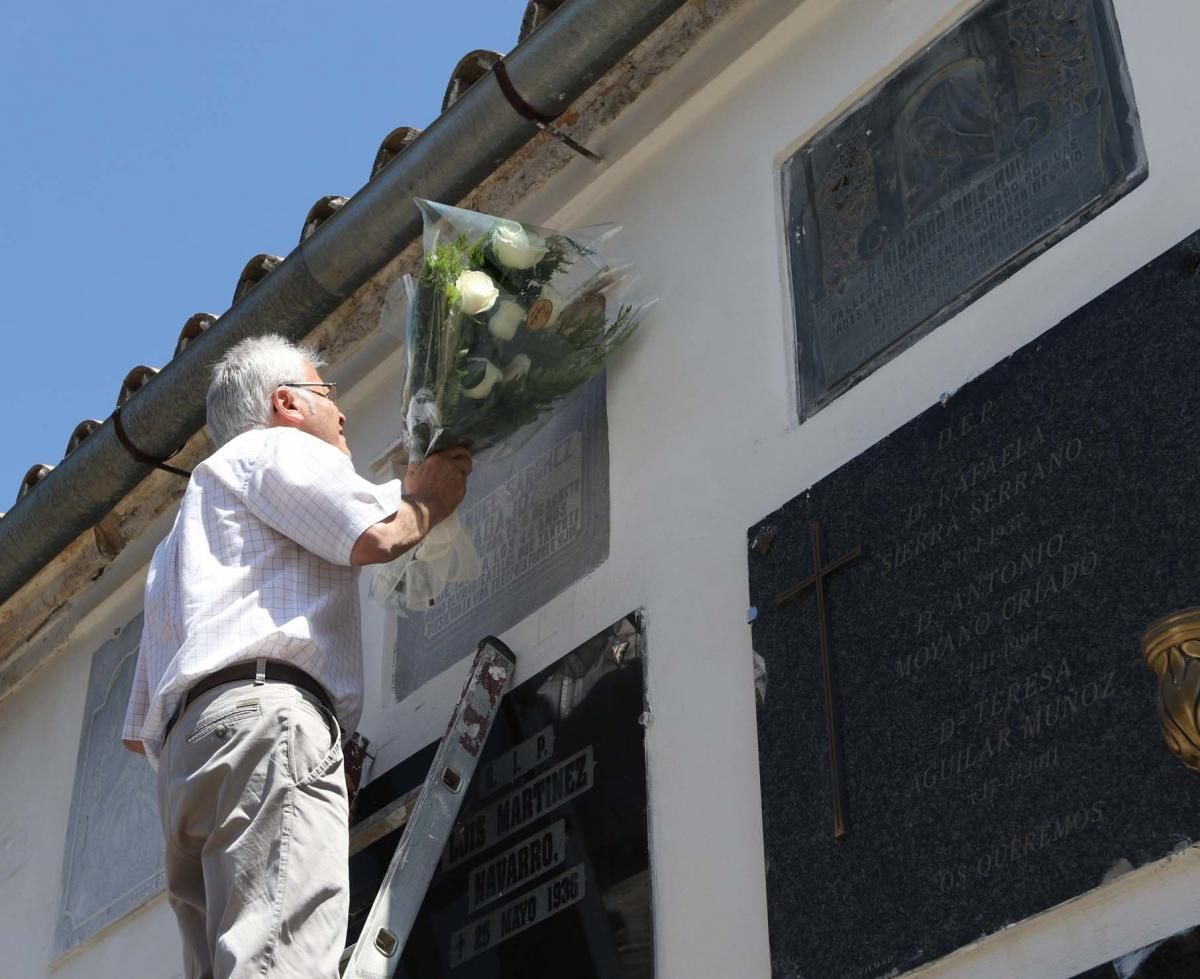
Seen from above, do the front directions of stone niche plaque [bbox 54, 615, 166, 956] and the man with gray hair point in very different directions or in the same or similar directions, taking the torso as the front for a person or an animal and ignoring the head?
very different directions

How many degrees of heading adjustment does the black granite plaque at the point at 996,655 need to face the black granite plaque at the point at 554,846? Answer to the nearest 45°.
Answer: approximately 90° to its right

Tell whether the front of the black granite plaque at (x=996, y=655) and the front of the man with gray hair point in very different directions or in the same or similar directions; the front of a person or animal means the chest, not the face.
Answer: very different directions

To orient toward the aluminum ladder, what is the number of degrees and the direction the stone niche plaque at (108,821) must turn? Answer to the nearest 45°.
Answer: approximately 45° to its left

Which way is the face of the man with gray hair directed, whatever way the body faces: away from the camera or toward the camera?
away from the camera

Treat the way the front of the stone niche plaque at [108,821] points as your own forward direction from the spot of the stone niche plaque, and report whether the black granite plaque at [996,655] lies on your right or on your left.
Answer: on your left

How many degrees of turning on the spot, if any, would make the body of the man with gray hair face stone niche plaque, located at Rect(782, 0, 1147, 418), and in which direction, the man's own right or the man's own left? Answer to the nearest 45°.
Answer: approximately 90° to the man's own right

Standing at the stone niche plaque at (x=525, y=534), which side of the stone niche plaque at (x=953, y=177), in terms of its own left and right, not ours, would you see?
right

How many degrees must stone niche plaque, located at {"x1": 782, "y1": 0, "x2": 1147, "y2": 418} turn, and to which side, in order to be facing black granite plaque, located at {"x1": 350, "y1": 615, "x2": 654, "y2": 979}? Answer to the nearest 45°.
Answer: approximately 90° to its right

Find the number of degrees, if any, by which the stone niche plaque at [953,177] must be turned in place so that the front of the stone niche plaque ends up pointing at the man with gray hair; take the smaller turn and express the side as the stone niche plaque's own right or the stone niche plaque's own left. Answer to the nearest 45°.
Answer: approximately 45° to the stone niche plaque's own right

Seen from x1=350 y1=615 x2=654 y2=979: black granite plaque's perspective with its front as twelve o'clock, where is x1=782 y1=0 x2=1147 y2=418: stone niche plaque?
The stone niche plaque is roughly at 9 o'clock from the black granite plaque.
